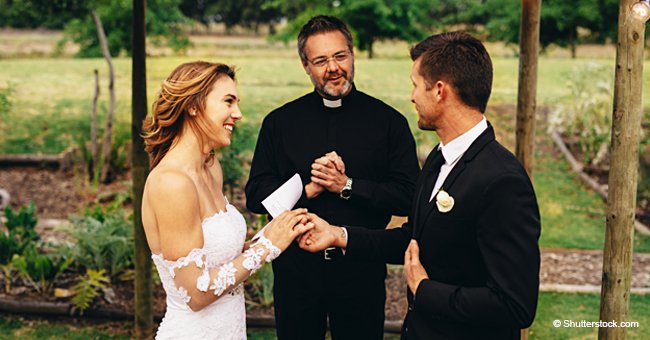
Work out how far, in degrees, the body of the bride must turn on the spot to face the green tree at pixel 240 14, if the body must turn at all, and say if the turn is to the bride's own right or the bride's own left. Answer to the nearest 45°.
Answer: approximately 90° to the bride's own left

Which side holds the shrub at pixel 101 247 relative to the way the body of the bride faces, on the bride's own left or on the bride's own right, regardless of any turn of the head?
on the bride's own left

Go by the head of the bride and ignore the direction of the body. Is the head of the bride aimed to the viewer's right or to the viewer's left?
to the viewer's right

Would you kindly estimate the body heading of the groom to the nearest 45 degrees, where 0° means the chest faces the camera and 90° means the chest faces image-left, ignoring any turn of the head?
approximately 90°

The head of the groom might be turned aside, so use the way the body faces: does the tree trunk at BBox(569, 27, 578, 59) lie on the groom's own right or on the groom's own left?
on the groom's own right

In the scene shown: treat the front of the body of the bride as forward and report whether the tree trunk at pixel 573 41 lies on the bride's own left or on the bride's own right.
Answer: on the bride's own left

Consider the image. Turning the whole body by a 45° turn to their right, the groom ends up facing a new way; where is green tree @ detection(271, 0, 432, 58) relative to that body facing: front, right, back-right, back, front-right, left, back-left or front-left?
front-right

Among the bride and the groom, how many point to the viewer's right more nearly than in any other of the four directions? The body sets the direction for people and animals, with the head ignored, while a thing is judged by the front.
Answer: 1

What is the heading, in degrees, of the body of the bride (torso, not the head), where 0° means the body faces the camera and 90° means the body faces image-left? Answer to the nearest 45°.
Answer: approximately 270°

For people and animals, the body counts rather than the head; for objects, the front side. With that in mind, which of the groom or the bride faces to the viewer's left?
the groom

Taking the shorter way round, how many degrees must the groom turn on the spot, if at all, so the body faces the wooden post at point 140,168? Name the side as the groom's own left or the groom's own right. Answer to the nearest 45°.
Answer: approximately 45° to the groom's own right

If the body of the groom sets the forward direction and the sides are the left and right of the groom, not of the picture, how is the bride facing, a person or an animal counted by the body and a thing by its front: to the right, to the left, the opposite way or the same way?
the opposite way

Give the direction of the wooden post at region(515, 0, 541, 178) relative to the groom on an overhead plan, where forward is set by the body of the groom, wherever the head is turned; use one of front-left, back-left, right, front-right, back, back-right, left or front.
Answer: right

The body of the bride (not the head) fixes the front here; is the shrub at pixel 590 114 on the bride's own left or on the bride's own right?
on the bride's own left
